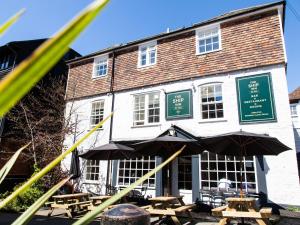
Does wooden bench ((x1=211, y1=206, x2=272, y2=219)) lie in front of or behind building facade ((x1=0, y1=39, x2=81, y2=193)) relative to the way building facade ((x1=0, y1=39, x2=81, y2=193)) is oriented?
in front

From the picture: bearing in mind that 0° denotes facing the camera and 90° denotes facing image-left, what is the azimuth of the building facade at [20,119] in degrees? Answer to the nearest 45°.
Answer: approximately 315°

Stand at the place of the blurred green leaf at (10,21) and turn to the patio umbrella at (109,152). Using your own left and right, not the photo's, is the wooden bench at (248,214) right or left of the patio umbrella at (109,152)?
right

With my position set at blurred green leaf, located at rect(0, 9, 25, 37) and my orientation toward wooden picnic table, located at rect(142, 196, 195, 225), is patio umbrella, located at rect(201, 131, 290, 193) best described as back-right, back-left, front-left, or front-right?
front-right

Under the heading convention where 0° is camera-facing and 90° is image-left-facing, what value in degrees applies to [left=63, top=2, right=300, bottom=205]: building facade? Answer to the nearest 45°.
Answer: approximately 45°

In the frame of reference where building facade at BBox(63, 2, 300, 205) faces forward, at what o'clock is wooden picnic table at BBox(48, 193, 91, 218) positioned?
The wooden picnic table is roughly at 1 o'clock from the building facade.

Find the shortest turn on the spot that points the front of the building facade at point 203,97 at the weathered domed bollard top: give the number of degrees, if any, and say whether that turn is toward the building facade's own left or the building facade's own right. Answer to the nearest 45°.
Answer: approximately 45° to the building facade's own left

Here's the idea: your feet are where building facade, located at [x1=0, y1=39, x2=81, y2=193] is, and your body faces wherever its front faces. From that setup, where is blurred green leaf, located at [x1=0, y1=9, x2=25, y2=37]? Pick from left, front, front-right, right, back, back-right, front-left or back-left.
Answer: front-right

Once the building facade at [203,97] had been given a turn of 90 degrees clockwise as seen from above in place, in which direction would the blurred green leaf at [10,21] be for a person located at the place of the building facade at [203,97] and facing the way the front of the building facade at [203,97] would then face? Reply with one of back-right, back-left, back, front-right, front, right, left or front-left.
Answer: back-left

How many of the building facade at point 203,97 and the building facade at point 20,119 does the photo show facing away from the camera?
0

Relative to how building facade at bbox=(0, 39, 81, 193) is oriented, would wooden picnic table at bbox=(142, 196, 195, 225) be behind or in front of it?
in front

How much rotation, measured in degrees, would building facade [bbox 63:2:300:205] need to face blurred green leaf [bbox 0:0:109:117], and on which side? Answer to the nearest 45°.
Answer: approximately 45° to its left

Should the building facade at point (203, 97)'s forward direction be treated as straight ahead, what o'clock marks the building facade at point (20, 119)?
the building facade at point (20, 119) is roughly at 2 o'clock from the building facade at point (203, 97).

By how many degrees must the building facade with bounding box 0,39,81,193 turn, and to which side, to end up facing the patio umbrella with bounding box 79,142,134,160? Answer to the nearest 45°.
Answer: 0° — it already faces it
